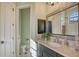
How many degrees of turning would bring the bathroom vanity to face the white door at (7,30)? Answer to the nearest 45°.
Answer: approximately 45° to its right

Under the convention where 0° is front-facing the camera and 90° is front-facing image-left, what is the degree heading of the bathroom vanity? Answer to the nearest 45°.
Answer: approximately 45°

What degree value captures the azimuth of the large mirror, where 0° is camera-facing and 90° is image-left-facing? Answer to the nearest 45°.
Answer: approximately 45°
